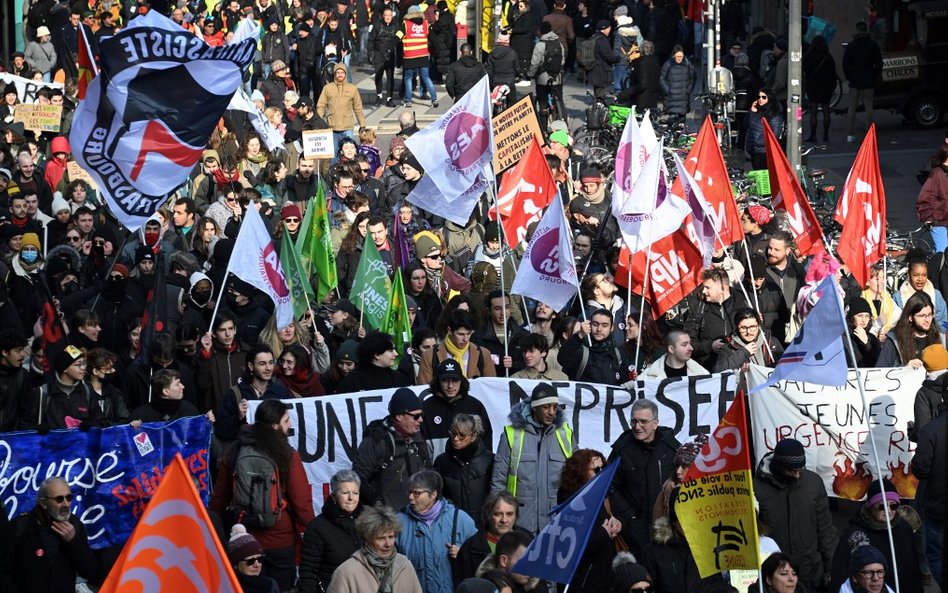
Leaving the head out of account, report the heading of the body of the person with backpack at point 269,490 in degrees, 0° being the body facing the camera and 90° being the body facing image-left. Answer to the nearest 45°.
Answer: approximately 225°

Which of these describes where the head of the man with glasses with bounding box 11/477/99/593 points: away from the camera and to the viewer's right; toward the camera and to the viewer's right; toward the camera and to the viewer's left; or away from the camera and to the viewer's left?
toward the camera and to the viewer's right

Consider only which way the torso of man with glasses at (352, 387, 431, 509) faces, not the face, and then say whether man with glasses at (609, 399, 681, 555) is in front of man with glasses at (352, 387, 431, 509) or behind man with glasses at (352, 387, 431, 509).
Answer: in front

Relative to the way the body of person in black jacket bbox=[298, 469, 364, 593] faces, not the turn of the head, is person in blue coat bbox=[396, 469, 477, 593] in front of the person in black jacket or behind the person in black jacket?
in front

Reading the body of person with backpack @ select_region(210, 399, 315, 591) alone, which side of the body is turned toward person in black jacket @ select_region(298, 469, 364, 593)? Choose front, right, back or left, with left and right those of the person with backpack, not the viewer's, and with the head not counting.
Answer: right

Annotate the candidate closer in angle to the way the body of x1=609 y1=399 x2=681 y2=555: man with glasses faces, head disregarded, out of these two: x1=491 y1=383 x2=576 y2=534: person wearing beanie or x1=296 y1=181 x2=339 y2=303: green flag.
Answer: the person wearing beanie

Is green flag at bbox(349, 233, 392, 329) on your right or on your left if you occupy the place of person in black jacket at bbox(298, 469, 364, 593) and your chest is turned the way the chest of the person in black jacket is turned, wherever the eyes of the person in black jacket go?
on your left

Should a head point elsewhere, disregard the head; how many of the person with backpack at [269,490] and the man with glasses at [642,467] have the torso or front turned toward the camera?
1

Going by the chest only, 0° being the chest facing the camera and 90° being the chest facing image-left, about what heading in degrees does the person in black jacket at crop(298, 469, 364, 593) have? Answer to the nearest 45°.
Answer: approximately 315°
